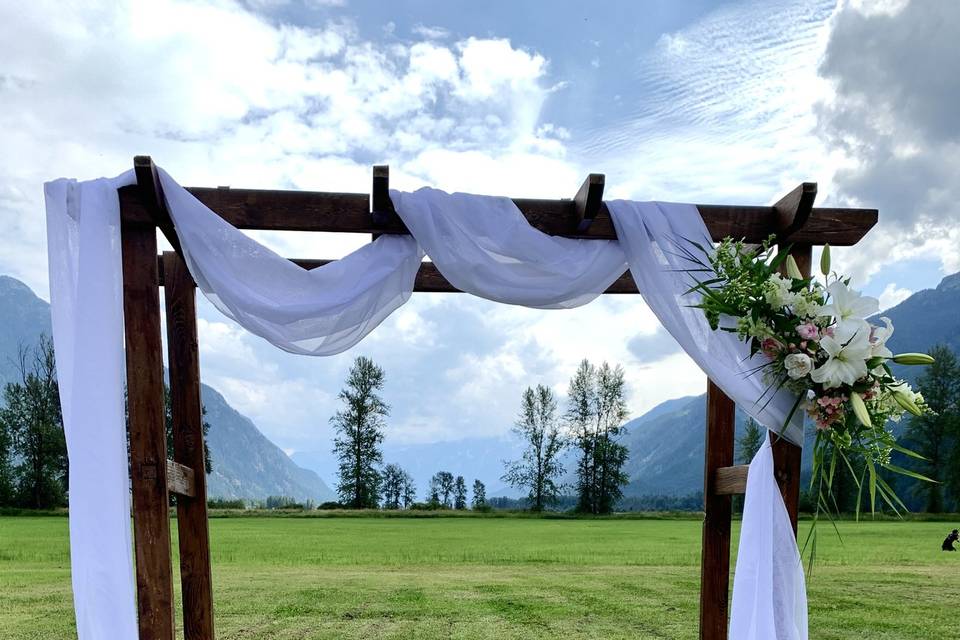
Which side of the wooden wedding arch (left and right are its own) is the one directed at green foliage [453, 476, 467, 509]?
back

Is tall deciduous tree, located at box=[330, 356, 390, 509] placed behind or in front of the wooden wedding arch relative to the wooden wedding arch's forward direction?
behind

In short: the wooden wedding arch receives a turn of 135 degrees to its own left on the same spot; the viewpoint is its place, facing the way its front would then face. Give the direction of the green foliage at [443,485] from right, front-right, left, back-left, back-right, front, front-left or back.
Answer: front-left

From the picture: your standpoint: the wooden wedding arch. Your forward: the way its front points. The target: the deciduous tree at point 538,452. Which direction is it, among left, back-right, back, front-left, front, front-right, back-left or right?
back

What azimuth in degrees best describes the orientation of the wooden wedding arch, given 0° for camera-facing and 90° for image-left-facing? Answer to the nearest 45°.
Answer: approximately 0°
